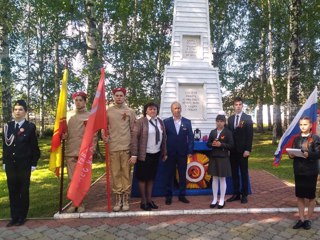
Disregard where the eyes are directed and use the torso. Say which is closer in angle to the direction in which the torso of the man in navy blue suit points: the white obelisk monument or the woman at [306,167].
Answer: the woman

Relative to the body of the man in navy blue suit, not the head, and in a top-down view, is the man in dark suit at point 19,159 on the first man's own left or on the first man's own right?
on the first man's own right

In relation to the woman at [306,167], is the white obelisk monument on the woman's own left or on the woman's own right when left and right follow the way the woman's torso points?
on the woman's own right

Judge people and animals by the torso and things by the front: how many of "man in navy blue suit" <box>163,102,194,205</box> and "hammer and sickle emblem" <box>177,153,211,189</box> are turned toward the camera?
2

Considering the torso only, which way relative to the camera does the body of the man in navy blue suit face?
toward the camera

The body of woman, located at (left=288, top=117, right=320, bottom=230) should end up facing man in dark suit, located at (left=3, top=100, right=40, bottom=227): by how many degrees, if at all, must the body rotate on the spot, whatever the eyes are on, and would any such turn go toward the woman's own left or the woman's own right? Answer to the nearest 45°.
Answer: approximately 45° to the woman's own right

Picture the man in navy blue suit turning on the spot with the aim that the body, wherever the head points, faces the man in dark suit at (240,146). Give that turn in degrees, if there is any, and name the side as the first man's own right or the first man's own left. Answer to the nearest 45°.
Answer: approximately 90° to the first man's own left

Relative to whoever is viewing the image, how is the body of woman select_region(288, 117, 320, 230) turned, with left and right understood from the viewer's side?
facing the viewer and to the left of the viewer

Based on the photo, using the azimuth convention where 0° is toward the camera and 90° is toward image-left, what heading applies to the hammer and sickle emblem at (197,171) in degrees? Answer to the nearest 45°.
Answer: approximately 0°

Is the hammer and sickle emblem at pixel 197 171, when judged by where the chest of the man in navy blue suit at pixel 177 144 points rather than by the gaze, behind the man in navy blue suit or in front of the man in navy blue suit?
behind

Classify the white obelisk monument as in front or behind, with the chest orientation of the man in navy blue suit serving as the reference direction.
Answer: behind

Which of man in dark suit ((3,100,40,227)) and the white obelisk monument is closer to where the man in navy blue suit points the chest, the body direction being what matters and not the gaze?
the man in dark suit

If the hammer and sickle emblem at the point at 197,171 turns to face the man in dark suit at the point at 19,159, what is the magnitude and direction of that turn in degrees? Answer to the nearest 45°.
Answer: approximately 45° to its right
